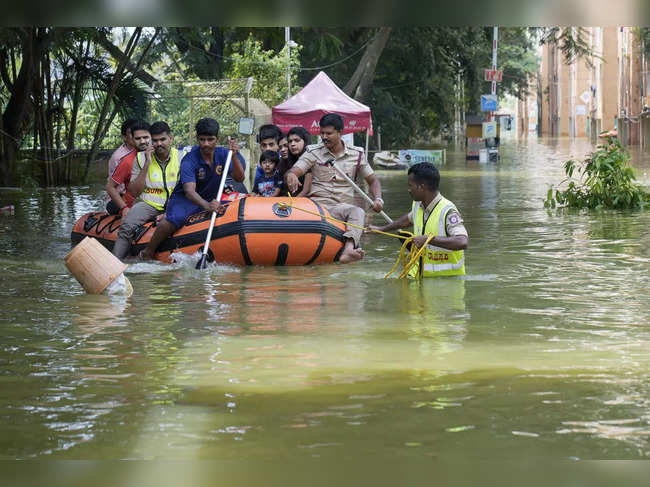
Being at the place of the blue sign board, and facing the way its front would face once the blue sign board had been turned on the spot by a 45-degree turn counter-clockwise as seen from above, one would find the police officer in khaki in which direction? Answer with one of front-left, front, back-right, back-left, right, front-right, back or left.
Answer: front-right

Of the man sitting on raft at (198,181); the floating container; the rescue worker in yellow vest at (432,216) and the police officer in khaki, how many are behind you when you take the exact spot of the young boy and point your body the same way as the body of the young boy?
0

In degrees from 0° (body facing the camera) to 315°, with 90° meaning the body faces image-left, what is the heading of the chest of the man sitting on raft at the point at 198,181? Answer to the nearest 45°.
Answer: approximately 315°

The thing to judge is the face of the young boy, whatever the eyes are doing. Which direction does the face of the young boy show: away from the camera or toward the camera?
toward the camera

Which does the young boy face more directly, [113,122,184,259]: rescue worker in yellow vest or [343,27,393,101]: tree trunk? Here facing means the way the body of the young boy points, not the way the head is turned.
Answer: the rescue worker in yellow vest

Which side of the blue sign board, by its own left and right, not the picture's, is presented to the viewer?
front

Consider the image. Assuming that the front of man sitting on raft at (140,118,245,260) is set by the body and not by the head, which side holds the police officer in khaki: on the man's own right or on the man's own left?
on the man's own left

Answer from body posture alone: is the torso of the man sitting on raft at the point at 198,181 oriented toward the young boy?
no

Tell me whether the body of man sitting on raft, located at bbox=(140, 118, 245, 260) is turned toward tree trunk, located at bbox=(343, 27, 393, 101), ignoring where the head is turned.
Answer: no

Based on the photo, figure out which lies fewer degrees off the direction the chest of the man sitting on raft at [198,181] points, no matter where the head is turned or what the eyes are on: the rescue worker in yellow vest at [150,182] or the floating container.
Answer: the floating container

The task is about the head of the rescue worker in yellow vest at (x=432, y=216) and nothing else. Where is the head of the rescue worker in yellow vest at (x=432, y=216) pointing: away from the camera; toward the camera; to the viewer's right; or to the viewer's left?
to the viewer's left

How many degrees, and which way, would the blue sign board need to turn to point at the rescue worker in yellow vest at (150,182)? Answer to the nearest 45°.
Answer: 0° — it already faces them

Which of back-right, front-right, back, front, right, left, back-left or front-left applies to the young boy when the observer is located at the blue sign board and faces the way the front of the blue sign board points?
front

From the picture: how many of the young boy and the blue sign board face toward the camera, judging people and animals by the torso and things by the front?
2

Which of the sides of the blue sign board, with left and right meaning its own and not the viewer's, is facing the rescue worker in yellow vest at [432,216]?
front

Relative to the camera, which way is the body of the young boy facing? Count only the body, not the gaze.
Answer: toward the camera
